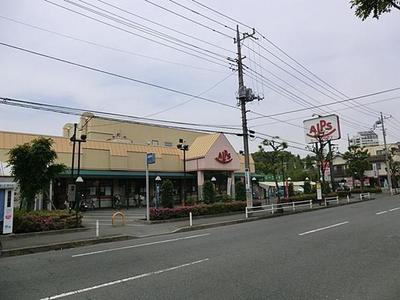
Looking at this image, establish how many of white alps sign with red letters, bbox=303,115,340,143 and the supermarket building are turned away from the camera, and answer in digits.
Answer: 0

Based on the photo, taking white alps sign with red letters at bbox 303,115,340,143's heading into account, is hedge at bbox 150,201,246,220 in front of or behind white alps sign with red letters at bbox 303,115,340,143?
in front

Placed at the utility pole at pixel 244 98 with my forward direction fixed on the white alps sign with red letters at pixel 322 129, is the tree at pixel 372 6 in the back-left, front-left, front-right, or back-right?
back-right

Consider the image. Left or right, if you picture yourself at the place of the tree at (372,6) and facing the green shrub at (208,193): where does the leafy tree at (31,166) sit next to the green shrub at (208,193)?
left

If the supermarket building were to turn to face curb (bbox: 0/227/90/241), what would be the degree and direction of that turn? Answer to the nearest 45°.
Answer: approximately 45° to its right

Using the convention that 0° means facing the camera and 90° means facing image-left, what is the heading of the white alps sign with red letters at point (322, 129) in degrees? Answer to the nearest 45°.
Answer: approximately 45°

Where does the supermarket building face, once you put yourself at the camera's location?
facing the viewer and to the right of the viewer

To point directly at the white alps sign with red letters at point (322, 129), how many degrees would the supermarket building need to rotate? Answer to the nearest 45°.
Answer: approximately 45° to its left

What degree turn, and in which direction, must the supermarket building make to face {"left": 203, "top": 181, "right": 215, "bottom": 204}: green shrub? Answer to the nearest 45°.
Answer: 0° — it already faces it

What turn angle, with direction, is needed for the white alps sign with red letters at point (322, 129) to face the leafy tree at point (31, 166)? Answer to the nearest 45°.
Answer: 0° — it already faces it

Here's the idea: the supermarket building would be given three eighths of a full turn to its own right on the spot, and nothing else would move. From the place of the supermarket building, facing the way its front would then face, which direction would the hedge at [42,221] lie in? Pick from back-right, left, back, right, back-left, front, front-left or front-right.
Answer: left
